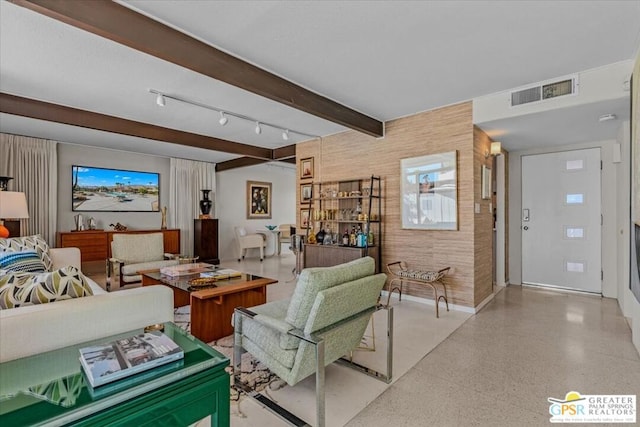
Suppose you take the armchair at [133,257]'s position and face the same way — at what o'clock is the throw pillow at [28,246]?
The throw pillow is roughly at 3 o'clock from the armchair.

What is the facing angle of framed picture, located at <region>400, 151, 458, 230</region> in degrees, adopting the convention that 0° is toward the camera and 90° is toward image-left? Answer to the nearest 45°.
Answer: approximately 45°

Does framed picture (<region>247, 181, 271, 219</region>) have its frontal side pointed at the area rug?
yes

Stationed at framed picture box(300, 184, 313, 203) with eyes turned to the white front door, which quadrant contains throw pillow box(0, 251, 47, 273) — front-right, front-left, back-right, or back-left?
back-right

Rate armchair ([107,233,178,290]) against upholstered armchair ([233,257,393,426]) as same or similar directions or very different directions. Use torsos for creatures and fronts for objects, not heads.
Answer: very different directions

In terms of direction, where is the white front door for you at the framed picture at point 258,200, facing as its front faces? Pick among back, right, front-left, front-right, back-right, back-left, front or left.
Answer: front-left

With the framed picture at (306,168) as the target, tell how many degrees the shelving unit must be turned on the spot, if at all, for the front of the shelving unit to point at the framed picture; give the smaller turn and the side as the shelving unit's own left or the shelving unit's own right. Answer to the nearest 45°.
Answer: approximately 90° to the shelving unit's own right

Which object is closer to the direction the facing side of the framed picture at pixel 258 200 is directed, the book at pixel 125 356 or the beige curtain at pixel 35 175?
the book
